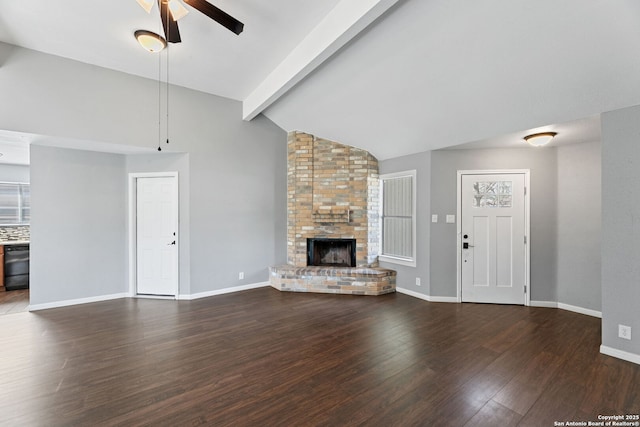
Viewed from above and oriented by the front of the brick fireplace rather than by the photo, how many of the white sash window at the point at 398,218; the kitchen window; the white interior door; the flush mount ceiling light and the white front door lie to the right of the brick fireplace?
2

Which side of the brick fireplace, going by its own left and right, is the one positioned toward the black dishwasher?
right

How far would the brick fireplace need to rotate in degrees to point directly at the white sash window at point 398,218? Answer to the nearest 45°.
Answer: approximately 90° to its left

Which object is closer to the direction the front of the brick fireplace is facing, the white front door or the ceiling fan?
the ceiling fan

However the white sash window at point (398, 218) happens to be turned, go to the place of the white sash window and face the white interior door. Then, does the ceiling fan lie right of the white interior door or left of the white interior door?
left

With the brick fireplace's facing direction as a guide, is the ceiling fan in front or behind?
in front

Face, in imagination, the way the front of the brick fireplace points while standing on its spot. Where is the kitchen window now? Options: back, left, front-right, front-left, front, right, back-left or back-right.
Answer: right

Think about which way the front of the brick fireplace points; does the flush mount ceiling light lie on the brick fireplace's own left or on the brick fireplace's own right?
on the brick fireplace's own left

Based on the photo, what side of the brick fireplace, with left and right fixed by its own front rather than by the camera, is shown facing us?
front

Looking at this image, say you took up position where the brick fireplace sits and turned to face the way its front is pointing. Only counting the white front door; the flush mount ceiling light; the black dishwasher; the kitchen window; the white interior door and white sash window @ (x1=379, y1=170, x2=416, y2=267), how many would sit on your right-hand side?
3
